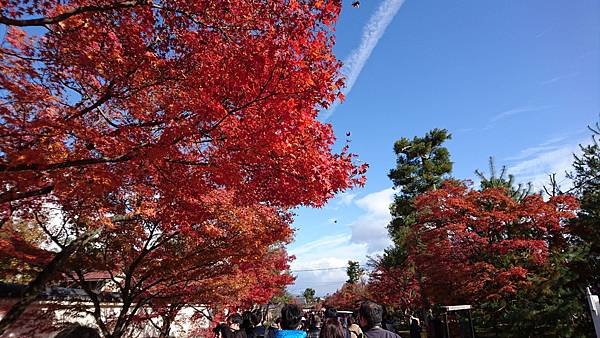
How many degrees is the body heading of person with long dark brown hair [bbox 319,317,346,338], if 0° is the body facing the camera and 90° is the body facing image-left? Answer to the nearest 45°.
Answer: approximately 180°

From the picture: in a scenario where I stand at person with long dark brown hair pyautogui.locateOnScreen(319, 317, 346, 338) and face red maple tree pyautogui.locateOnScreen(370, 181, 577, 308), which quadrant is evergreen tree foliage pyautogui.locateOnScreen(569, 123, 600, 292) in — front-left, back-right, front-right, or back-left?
front-right

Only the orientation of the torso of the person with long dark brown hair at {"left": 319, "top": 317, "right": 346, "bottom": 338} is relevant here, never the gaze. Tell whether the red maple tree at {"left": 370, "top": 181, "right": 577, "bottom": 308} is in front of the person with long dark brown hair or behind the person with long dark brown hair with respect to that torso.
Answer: in front

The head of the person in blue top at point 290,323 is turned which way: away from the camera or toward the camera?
away from the camera

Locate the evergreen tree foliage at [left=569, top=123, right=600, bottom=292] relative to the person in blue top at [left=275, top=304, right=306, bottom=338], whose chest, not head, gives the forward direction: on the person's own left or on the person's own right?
on the person's own right

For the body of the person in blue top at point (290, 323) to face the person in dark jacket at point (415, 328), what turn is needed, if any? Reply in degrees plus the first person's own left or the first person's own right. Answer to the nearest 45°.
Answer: approximately 45° to the first person's own right

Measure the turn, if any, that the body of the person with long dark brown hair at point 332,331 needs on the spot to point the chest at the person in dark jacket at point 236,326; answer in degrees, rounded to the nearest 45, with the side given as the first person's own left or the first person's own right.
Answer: approximately 45° to the first person's own left

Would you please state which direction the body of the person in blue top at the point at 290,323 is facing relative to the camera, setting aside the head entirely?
away from the camera

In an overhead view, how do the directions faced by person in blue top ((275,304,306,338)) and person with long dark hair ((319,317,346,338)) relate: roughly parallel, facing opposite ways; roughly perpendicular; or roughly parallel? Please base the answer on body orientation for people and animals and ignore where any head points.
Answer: roughly parallel

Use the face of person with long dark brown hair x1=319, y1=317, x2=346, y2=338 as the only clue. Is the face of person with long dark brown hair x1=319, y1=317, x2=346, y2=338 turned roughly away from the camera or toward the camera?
away from the camera

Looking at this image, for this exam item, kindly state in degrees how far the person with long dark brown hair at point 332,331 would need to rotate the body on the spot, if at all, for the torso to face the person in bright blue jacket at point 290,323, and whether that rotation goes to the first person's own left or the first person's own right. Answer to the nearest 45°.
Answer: approximately 45° to the first person's own left

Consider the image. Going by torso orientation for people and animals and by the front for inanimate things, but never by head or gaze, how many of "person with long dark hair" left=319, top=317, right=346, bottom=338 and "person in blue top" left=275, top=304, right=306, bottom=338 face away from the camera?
2
